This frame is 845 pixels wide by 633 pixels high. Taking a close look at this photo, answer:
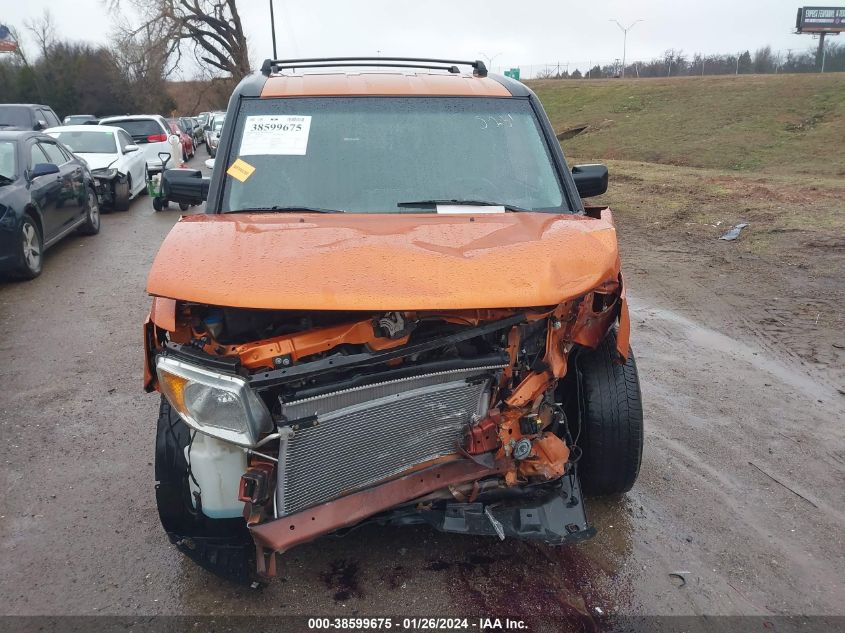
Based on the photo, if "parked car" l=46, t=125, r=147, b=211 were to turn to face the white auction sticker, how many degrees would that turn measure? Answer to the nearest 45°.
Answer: approximately 45° to its left

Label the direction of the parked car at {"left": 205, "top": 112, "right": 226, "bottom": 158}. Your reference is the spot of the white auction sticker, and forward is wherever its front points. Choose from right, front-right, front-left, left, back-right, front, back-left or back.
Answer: back

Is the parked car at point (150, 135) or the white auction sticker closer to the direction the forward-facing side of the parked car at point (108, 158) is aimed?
the white auction sticker

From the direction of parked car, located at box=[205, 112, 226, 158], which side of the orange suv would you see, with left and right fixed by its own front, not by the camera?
back

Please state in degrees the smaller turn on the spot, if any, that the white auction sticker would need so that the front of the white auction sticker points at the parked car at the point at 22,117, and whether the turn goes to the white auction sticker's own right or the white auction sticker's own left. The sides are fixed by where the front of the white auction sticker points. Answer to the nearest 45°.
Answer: approximately 180°

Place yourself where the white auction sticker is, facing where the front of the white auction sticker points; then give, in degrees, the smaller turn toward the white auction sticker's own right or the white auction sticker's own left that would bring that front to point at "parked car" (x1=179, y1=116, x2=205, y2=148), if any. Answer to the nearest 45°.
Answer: approximately 180°

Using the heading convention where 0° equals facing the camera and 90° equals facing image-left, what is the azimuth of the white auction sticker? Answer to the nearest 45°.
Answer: approximately 0°

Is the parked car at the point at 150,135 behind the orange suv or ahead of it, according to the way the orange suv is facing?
behind

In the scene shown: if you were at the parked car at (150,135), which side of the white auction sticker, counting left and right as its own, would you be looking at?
back

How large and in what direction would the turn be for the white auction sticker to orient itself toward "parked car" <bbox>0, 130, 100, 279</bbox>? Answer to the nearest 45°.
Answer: approximately 135° to its right
